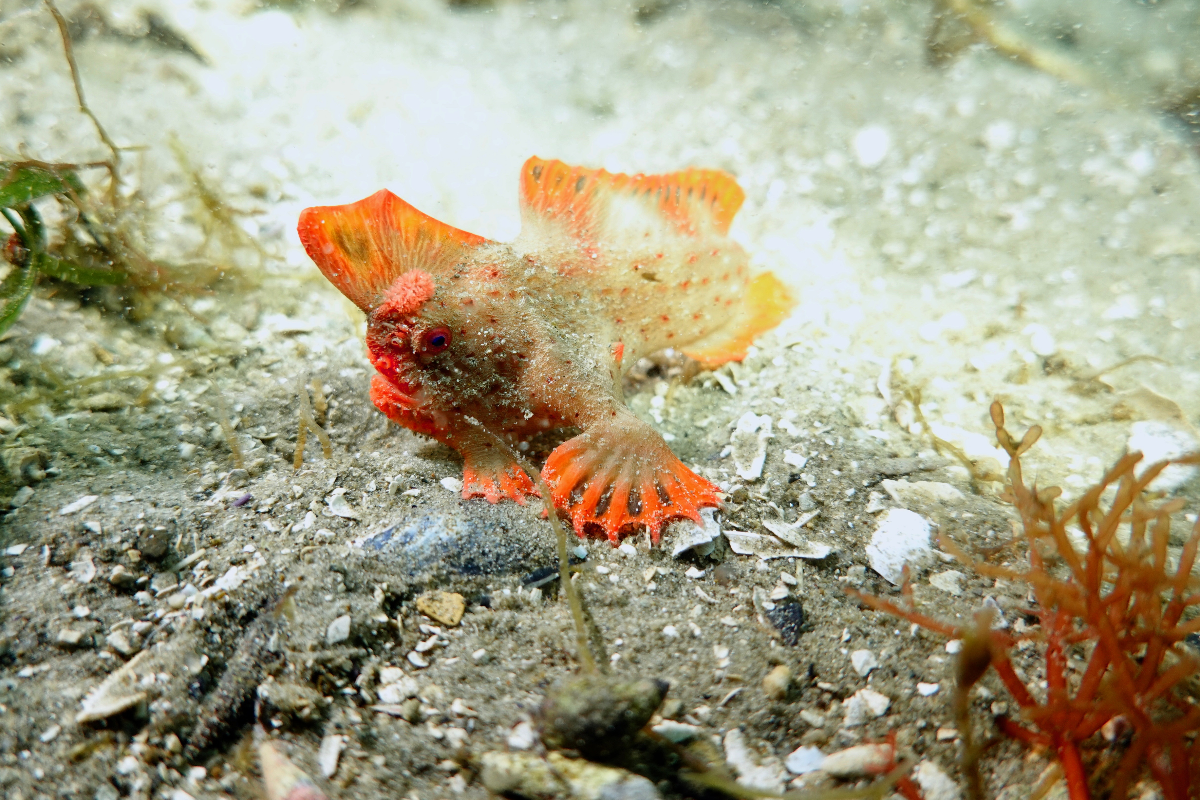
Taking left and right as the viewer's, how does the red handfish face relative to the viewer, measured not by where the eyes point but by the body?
facing the viewer and to the left of the viewer

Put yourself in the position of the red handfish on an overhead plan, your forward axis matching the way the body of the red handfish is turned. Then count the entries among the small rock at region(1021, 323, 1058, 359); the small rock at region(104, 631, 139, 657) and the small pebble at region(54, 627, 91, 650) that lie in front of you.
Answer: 2

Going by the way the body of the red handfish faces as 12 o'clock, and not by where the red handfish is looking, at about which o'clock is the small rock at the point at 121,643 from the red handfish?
The small rock is roughly at 12 o'clock from the red handfish.

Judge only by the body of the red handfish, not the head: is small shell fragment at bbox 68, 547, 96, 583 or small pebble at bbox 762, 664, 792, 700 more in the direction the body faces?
the small shell fragment

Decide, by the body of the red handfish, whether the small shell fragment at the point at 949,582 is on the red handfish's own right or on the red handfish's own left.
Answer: on the red handfish's own left

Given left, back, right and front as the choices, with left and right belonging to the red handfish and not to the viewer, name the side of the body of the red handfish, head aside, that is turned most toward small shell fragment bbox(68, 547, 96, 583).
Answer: front

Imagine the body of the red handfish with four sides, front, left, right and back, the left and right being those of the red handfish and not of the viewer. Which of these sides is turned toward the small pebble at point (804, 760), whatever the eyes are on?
left

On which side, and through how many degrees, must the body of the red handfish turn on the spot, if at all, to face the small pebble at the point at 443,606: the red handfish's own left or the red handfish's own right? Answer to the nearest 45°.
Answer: approximately 45° to the red handfish's own left

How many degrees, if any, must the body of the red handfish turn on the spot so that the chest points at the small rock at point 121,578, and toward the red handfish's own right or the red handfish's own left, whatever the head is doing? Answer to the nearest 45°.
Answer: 0° — it already faces it

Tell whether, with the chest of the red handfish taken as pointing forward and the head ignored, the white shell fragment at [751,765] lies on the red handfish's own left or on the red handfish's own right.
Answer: on the red handfish's own left

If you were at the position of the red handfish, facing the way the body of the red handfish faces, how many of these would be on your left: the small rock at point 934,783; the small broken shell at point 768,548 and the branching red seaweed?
3

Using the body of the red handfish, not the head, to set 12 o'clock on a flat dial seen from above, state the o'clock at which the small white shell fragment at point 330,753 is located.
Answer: The small white shell fragment is roughly at 11 o'clock from the red handfish.

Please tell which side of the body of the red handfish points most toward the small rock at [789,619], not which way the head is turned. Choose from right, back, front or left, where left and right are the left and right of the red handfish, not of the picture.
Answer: left

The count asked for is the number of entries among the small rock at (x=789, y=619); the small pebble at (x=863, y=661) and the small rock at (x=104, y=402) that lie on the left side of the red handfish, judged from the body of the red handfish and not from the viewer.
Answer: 2
